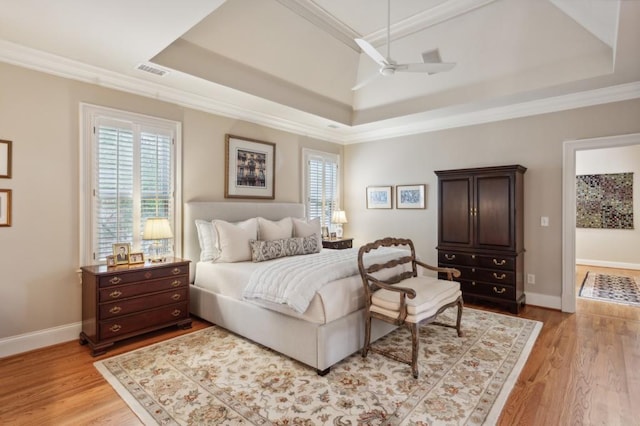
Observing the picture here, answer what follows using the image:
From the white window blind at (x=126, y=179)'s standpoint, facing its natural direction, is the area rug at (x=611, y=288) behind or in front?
in front

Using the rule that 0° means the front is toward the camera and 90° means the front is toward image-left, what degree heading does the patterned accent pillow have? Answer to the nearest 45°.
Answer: approximately 315°

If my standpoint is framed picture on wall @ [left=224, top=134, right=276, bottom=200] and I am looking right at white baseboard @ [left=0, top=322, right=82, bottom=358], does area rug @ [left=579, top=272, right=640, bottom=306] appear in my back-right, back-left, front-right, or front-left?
back-left

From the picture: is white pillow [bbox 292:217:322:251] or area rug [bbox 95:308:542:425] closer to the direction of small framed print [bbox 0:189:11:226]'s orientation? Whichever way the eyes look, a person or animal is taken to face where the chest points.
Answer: the area rug

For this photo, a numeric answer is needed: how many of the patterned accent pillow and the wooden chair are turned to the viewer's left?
0

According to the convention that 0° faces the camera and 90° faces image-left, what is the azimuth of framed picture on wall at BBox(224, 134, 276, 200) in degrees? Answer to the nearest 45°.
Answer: approximately 315°

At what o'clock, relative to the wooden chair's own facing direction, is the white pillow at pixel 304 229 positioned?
The white pillow is roughly at 6 o'clock from the wooden chair.

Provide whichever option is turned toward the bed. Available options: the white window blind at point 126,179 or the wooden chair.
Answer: the white window blind

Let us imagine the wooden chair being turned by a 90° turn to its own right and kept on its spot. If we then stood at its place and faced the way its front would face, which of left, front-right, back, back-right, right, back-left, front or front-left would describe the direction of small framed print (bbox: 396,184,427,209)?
back-right
